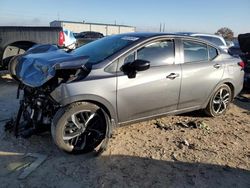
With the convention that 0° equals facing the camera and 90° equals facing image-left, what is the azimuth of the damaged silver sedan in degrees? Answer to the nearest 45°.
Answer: approximately 45°

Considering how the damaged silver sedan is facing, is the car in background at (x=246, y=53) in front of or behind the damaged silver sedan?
behind
